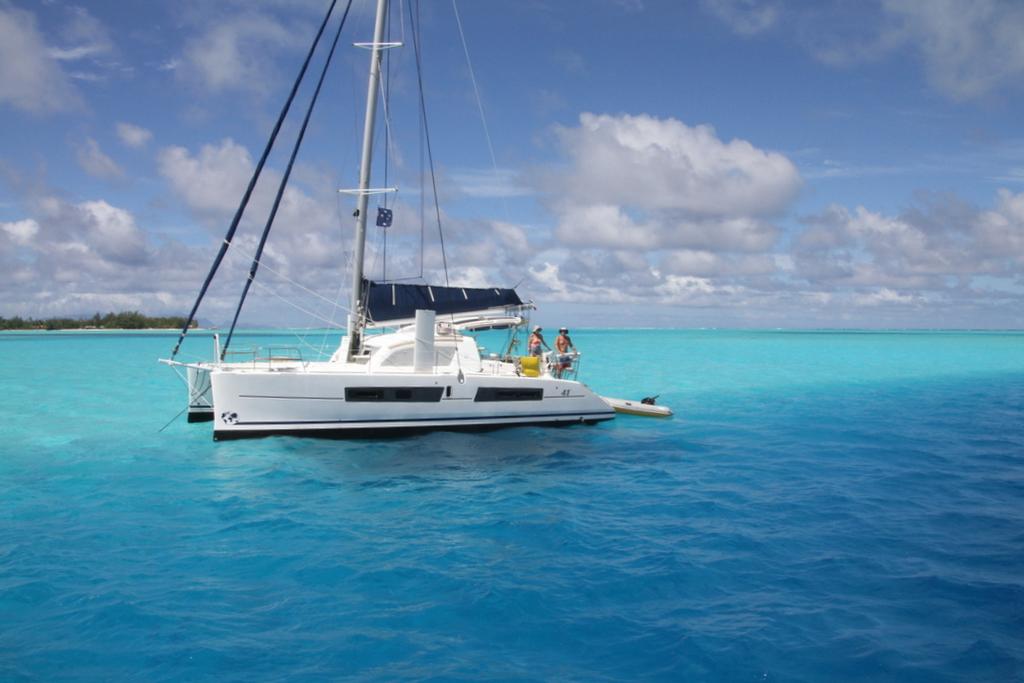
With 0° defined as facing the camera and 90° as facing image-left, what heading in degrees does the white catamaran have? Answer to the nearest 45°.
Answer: approximately 90°
